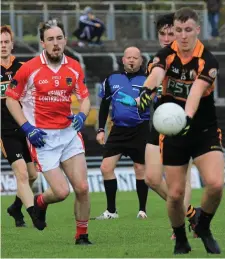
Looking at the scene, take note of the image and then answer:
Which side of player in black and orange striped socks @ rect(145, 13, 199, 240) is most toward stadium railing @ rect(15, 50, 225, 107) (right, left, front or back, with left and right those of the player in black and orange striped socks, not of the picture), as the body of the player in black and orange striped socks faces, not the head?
back

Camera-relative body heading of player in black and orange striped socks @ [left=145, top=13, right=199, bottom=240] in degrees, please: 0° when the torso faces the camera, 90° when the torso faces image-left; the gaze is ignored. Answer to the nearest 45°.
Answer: approximately 0°

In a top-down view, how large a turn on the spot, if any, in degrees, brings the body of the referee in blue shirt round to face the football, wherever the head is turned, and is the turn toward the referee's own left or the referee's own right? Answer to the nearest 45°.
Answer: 0° — they already face it

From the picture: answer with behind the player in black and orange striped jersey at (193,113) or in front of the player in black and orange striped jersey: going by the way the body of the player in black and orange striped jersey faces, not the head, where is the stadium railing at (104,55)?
behind

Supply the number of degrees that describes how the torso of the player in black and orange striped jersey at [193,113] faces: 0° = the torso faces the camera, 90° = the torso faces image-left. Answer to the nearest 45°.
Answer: approximately 0°

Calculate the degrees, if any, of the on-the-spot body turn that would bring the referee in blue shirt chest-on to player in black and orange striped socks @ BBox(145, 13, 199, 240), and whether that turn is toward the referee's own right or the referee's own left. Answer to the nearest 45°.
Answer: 0° — they already face them
